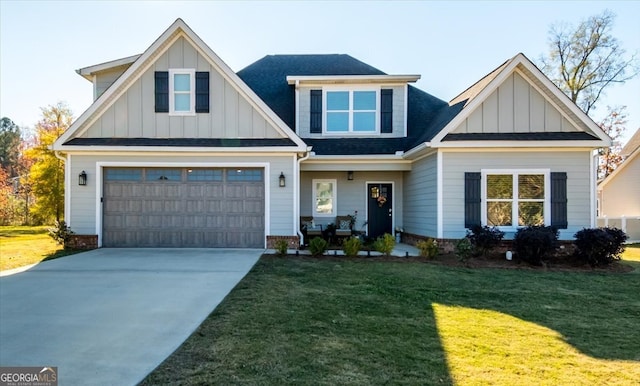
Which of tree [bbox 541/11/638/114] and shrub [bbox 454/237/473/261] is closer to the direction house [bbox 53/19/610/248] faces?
the shrub

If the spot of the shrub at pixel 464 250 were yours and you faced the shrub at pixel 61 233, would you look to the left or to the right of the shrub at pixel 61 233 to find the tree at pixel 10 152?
right

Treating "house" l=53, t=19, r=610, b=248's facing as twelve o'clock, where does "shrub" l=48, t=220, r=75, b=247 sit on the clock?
The shrub is roughly at 3 o'clock from the house.

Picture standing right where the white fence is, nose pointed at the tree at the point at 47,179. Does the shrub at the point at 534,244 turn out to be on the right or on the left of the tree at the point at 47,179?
left

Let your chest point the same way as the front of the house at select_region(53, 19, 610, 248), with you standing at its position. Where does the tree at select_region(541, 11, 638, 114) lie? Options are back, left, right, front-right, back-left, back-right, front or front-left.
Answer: back-left

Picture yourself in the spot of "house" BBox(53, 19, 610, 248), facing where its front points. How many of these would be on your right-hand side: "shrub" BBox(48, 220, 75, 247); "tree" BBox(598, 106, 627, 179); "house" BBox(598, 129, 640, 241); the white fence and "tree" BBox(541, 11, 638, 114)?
1

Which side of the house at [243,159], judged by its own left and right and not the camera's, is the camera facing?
front

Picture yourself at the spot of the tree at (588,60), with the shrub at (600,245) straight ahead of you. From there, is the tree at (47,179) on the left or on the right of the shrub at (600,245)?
right

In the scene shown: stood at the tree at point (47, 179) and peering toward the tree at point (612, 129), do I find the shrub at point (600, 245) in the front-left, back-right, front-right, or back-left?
front-right

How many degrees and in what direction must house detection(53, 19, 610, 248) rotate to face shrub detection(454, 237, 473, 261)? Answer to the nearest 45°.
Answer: approximately 90° to its left

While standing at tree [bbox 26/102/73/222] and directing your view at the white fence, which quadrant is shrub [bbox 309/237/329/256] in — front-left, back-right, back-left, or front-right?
front-right
